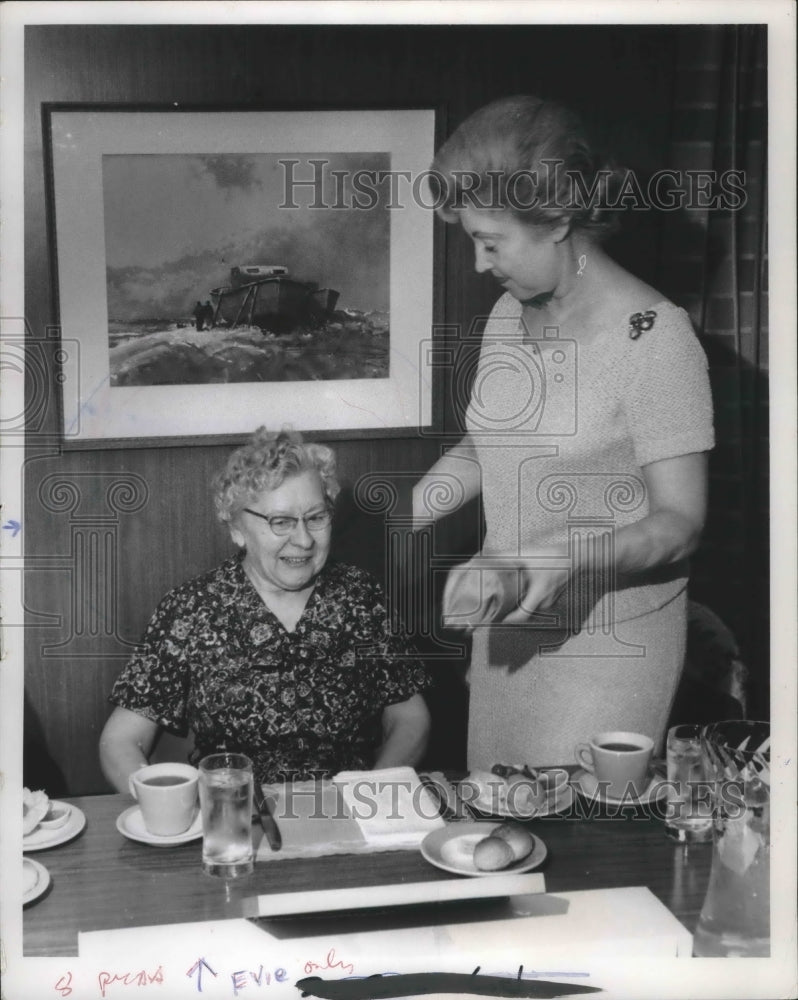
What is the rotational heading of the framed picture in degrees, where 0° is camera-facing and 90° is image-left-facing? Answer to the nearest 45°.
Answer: approximately 0°

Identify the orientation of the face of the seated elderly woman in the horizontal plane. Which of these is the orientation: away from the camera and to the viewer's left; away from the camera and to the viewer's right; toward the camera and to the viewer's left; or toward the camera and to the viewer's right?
toward the camera and to the viewer's right

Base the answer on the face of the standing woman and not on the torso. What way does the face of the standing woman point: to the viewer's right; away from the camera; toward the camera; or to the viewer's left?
to the viewer's left

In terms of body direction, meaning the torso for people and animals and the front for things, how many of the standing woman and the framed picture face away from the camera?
0
